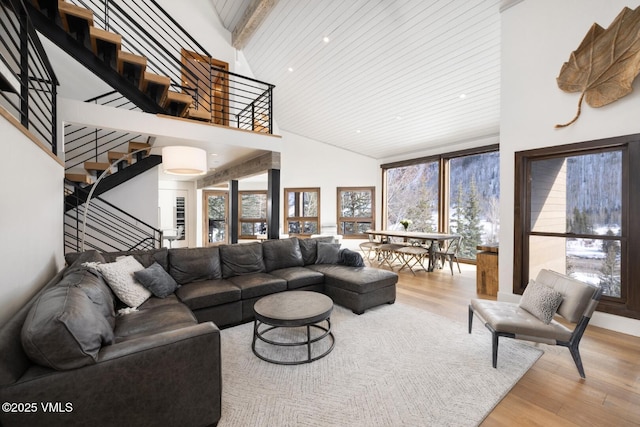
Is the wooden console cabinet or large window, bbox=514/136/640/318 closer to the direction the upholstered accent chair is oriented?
the wooden console cabinet

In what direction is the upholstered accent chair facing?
to the viewer's left

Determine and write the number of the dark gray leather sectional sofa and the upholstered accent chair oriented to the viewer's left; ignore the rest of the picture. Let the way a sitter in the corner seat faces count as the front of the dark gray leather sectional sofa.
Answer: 1

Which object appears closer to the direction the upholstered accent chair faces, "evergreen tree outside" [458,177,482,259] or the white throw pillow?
the white throw pillow

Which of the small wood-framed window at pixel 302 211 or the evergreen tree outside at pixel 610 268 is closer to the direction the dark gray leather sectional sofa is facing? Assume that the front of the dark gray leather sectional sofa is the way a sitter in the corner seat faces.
the evergreen tree outside

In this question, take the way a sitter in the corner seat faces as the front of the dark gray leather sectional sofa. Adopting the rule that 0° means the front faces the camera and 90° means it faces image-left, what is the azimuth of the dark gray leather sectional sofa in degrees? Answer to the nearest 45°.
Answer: approximately 315°

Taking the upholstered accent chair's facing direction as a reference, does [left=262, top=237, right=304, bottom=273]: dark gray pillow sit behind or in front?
in front

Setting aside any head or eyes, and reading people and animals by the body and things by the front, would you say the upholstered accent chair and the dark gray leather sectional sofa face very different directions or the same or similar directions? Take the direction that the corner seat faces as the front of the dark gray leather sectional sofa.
very different directions
